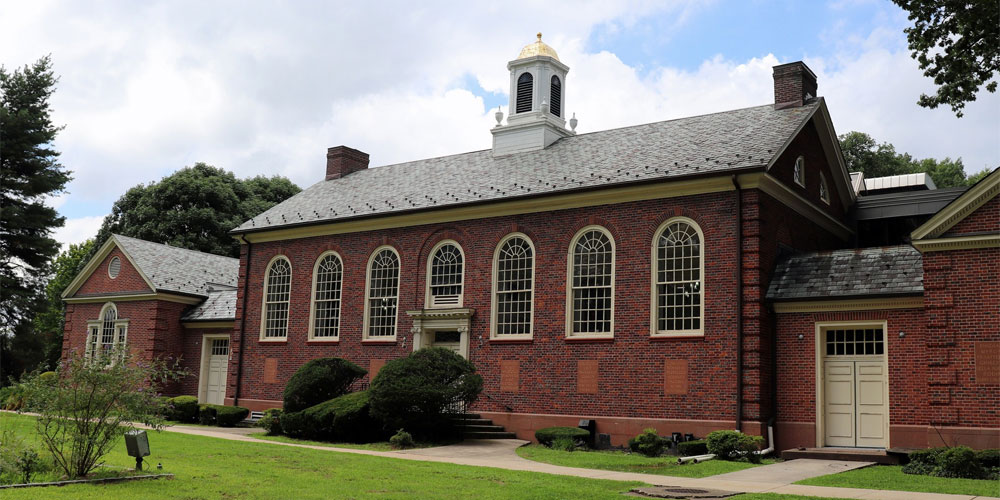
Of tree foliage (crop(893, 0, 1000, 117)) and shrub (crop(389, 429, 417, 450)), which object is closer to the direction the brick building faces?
the shrub

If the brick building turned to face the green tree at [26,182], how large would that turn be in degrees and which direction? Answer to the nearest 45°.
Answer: approximately 90° to its right

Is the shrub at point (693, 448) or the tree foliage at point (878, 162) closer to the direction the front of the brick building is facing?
the shrub

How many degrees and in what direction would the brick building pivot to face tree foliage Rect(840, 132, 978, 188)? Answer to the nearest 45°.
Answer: approximately 180°

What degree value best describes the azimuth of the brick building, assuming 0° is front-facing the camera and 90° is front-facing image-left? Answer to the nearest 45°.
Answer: approximately 45°

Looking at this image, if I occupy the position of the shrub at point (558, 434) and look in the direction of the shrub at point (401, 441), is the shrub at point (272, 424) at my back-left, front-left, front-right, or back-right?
front-right

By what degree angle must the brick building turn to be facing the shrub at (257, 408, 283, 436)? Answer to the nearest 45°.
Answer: approximately 45° to its right

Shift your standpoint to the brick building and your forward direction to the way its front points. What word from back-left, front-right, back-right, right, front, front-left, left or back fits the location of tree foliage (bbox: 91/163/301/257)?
right

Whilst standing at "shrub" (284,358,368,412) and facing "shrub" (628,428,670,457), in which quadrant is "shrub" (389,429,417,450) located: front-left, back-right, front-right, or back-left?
front-right
